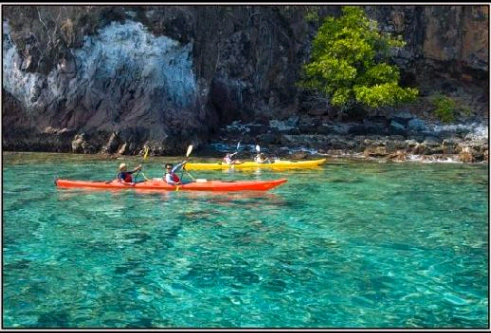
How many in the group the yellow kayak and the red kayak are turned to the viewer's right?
2

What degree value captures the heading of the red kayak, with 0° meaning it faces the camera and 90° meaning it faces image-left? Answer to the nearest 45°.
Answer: approximately 270°

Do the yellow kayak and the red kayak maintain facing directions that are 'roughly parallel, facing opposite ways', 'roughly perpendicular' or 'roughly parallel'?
roughly parallel

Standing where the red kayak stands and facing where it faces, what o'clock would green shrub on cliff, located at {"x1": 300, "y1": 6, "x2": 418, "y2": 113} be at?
The green shrub on cliff is roughly at 10 o'clock from the red kayak.

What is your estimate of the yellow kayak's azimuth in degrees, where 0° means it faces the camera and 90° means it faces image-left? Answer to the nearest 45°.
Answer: approximately 270°
